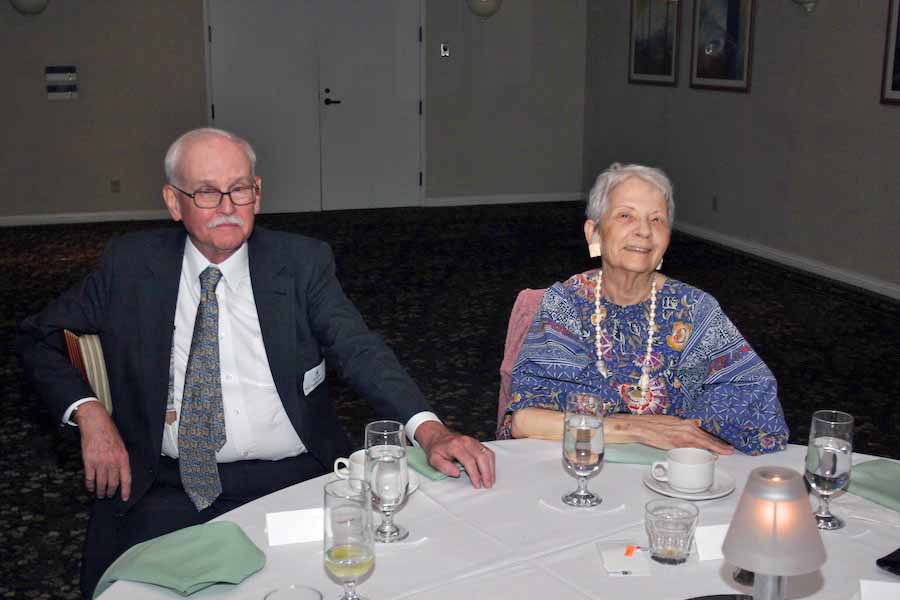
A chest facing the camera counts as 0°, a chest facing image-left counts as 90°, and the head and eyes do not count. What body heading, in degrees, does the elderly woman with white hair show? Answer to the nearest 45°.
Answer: approximately 0°

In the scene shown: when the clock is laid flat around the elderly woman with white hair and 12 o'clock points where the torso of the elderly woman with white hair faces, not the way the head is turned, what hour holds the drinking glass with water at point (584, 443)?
The drinking glass with water is roughly at 12 o'clock from the elderly woman with white hair.

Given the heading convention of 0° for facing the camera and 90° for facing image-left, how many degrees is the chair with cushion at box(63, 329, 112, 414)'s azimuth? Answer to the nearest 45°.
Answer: approximately 315°

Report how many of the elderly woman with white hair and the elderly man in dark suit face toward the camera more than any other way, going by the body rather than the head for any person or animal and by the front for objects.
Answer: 2

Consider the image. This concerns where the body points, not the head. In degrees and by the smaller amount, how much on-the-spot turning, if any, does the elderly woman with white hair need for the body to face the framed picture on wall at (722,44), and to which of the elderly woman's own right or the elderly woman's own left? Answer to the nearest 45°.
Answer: approximately 180°

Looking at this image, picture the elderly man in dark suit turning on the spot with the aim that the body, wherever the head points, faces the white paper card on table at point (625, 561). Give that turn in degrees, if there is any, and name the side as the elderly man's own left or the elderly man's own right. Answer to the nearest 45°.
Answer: approximately 45° to the elderly man's own left

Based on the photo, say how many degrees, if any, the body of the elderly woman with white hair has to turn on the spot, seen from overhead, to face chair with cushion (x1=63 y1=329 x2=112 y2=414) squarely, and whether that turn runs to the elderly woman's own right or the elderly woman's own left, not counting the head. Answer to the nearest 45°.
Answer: approximately 90° to the elderly woman's own right
